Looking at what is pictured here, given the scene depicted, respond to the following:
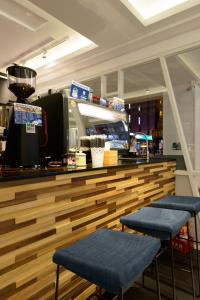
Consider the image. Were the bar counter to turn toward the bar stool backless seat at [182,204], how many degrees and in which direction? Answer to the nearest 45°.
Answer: approximately 90° to its left

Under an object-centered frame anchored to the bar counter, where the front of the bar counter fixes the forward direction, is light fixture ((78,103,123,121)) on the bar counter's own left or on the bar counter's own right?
on the bar counter's own left

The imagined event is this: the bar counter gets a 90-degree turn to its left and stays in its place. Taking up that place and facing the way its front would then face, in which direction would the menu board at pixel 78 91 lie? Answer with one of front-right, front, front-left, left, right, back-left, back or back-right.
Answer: front-left

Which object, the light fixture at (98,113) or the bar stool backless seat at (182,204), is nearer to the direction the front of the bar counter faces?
the bar stool backless seat

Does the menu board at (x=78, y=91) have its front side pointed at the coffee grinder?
no

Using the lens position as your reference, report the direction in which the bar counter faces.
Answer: facing the viewer and to the right of the viewer

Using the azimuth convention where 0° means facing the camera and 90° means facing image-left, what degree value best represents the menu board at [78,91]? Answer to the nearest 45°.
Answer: approximately 315°
